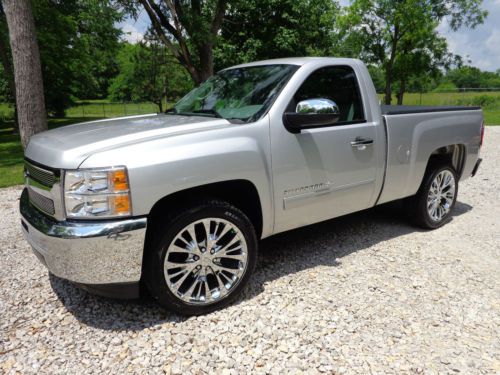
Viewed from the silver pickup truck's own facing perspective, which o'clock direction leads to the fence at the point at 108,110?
The fence is roughly at 4 o'clock from the silver pickup truck.

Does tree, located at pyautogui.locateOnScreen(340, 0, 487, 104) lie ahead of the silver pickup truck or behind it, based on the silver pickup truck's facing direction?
behind

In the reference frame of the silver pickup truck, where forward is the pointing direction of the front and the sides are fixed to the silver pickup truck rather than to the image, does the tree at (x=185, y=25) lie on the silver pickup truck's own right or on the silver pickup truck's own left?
on the silver pickup truck's own right

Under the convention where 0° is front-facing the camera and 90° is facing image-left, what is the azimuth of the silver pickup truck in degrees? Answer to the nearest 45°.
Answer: approximately 45°
